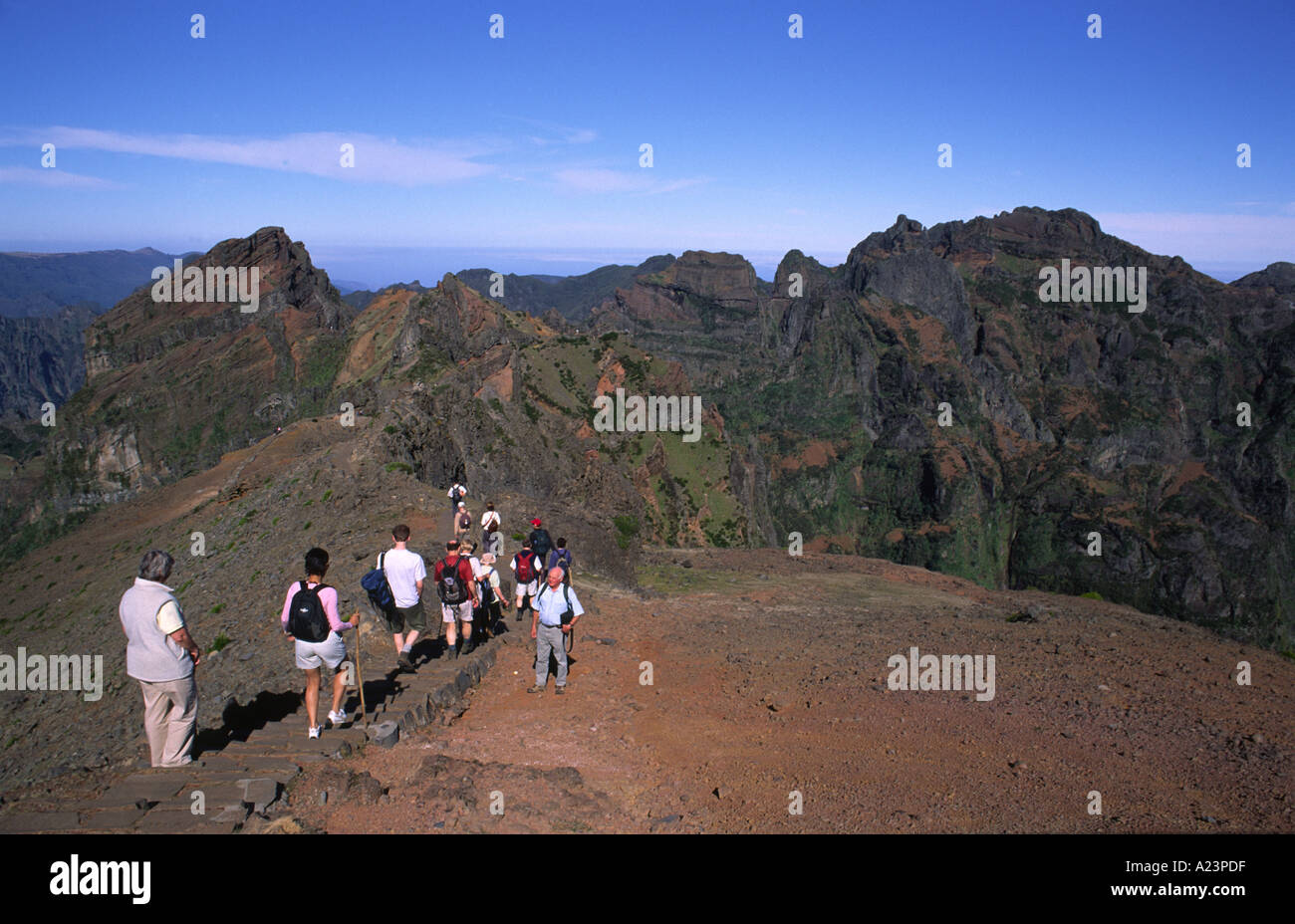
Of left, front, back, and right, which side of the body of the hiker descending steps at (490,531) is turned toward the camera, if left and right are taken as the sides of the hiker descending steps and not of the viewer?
back

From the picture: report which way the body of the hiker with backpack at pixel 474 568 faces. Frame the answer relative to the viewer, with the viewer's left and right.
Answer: facing away from the viewer

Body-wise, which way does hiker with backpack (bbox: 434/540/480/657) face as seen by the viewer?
away from the camera

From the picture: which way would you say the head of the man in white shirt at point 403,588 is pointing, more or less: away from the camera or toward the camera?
away from the camera

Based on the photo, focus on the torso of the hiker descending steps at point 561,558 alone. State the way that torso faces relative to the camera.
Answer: away from the camera

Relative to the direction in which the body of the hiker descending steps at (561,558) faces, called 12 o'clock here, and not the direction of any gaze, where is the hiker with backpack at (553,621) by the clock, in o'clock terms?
The hiker with backpack is roughly at 6 o'clock from the hiker descending steps.

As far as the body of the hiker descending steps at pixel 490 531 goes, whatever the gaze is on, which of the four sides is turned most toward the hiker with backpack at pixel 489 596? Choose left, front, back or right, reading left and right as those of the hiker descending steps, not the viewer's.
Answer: back

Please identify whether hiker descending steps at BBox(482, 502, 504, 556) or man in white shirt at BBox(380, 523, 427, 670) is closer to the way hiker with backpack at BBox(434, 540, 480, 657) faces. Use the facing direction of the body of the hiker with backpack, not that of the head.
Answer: the hiker descending steps

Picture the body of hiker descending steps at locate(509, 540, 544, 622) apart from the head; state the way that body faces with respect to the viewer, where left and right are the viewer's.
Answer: facing away from the viewer
